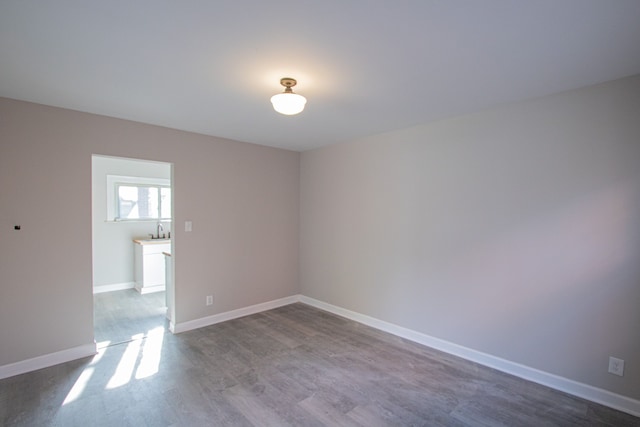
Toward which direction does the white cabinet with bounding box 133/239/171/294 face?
toward the camera

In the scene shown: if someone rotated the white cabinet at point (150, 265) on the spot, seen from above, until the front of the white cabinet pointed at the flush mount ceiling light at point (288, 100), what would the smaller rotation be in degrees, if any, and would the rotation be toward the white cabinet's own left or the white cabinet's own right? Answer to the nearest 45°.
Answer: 0° — it already faces it
